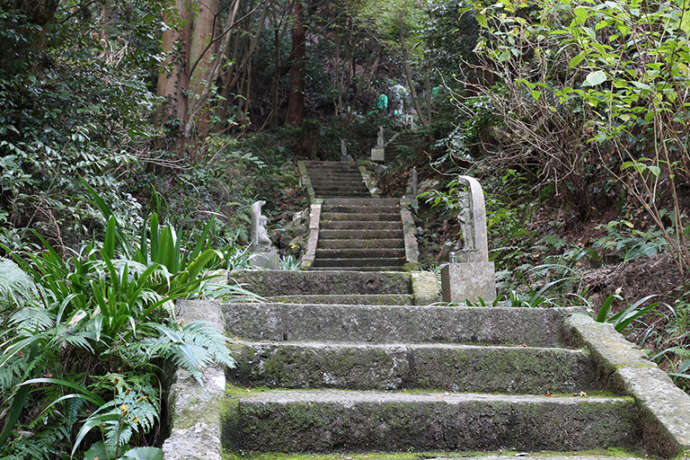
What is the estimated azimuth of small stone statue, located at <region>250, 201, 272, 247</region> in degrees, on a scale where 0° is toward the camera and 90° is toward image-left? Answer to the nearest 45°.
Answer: approximately 270°

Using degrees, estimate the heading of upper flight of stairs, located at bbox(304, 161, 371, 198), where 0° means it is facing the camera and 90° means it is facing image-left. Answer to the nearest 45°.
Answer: approximately 0°

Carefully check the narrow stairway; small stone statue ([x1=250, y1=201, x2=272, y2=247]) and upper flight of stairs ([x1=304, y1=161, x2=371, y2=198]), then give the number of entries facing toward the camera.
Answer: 2
